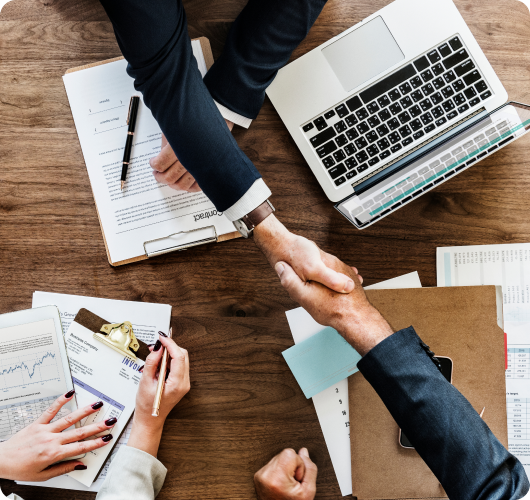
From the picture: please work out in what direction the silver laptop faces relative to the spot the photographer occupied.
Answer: facing away from the viewer and to the left of the viewer
